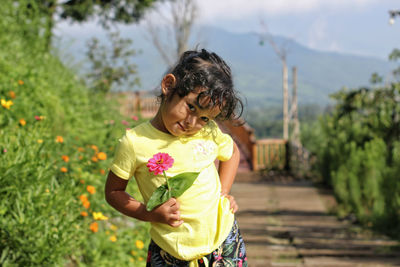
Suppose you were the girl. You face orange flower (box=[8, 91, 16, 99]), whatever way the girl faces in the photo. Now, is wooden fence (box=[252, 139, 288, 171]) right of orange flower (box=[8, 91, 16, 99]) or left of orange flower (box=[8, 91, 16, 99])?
right

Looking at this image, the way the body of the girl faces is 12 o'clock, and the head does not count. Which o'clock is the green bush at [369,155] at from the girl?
The green bush is roughly at 7 o'clock from the girl.

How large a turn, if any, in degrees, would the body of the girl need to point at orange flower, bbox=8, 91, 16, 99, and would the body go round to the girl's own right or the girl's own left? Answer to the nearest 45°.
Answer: approximately 135° to the girl's own right

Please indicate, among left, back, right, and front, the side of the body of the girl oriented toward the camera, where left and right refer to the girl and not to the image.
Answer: front

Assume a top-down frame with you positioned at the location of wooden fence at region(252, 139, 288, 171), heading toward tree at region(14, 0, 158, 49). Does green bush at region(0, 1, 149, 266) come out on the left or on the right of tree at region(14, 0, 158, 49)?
left

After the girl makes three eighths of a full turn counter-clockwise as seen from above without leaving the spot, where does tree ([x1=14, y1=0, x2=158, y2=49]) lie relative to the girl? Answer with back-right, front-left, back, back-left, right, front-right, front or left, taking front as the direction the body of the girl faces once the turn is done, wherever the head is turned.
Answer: front-left

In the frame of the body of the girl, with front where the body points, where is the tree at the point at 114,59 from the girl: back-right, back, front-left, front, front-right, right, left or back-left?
back

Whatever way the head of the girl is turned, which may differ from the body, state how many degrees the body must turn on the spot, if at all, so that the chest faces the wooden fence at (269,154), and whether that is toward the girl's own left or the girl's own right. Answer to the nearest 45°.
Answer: approximately 180°

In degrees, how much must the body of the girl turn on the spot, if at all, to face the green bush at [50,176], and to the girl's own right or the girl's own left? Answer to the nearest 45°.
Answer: approximately 135° to the girl's own right
